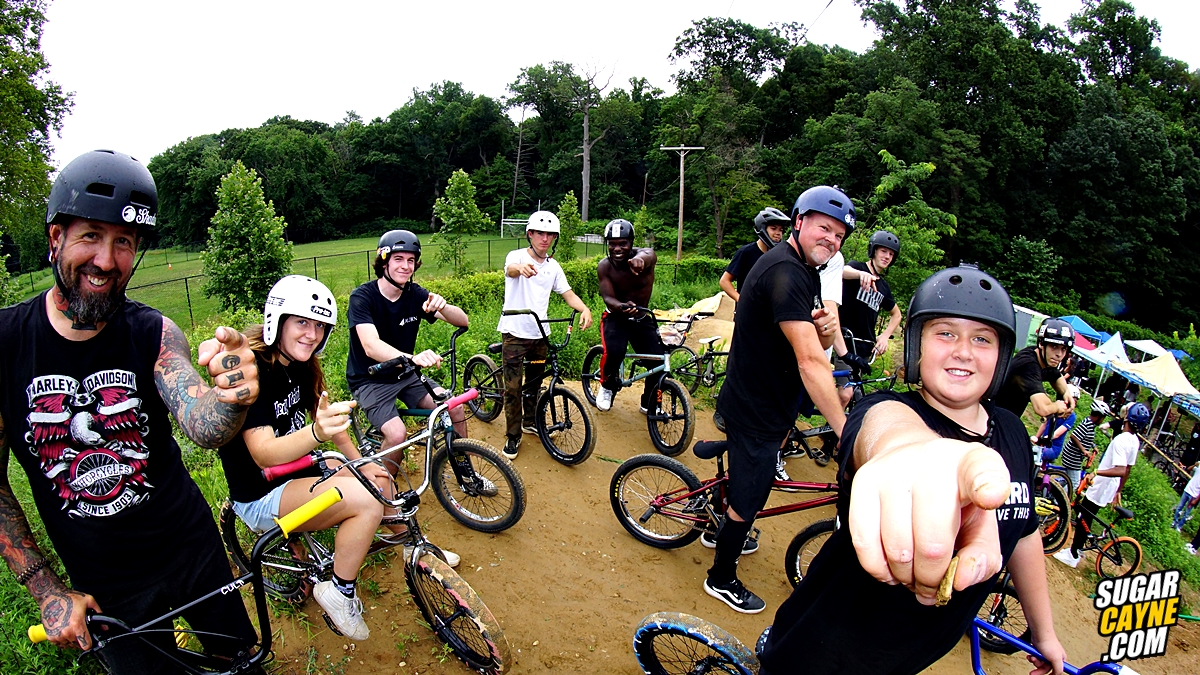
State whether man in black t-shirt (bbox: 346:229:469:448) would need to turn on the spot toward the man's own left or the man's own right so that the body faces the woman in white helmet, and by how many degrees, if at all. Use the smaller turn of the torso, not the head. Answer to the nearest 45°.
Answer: approximately 45° to the man's own right

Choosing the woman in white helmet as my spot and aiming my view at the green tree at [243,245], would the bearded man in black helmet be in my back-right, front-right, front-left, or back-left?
back-left

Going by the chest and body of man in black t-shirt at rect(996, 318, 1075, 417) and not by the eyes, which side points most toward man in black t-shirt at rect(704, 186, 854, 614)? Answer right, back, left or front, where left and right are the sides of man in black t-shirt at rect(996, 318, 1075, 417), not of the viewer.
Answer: right

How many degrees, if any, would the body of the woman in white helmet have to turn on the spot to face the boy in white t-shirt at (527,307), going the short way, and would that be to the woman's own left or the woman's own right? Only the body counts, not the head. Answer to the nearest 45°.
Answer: approximately 90° to the woman's own left

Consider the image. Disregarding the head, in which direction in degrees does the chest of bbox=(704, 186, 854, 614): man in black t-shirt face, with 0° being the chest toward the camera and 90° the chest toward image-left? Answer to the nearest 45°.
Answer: approximately 270°

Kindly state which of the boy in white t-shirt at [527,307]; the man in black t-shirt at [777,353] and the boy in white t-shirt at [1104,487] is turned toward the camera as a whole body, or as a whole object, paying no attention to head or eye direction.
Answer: the boy in white t-shirt at [527,307]

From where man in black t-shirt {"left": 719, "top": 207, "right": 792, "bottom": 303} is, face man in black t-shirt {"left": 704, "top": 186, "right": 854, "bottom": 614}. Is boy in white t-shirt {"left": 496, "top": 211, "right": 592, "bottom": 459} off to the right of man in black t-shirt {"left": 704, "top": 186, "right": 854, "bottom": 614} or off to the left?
right

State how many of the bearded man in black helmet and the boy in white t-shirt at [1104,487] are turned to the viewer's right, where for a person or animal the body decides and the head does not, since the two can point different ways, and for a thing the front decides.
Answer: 0

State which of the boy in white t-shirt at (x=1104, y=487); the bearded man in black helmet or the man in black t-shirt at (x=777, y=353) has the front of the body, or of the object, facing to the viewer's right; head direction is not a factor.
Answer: the man in black t-shirt

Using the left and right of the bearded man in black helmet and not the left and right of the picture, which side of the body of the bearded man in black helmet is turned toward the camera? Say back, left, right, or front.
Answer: front

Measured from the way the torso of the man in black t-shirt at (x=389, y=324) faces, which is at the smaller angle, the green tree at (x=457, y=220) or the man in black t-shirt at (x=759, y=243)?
the man in black t-shirt

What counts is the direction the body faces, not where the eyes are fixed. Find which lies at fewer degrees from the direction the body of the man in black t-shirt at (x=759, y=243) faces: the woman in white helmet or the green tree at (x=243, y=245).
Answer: the woman in white helmet
